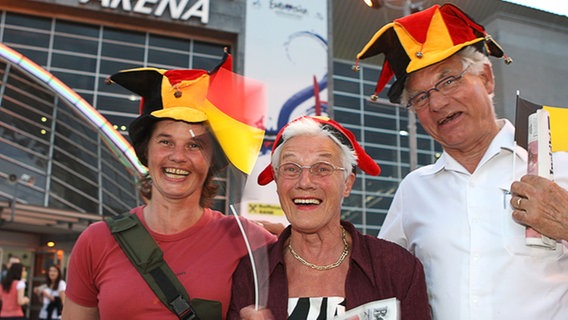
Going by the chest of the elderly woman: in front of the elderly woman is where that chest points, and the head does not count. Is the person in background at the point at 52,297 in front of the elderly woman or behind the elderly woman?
behind

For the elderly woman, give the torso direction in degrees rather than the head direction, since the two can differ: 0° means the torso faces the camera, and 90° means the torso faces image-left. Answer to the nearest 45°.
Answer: approximately 0°

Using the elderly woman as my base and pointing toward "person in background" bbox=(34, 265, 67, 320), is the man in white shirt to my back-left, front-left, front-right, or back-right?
back-right

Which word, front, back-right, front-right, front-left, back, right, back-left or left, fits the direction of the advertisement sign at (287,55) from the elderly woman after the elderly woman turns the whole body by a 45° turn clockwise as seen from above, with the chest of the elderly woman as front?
back-right

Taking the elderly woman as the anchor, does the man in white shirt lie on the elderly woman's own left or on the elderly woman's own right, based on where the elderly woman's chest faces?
on the elderly woman's own left

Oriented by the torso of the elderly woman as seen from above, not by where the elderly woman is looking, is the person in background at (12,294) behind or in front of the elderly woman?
behind
